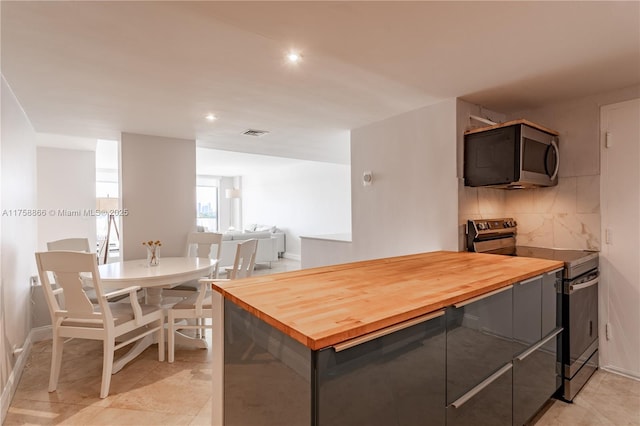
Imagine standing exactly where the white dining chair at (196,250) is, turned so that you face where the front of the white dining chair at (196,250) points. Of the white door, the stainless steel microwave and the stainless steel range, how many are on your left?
3

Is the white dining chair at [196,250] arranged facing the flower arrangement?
yes

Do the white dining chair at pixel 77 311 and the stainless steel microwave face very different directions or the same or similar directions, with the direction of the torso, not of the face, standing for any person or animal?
very different directions

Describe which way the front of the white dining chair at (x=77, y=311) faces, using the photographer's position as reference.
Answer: facing away from the viewer and to the right of the viewer

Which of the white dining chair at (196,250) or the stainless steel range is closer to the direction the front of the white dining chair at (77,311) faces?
the white dining chair

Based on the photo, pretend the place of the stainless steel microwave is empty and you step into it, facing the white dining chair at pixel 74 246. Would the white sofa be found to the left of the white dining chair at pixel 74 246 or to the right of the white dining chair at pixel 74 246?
right

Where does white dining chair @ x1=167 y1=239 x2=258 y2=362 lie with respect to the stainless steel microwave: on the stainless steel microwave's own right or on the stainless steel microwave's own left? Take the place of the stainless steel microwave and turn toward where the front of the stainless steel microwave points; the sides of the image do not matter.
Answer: on the stainless steel microwave's own right
